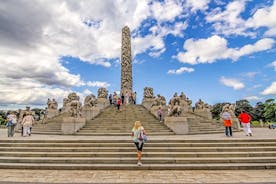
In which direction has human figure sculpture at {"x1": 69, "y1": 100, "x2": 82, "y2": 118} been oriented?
toward the camera

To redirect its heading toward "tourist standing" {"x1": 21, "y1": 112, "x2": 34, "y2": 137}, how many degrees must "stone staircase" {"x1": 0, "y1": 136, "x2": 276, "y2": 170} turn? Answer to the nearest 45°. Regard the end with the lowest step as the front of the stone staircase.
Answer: approximately 135° to its right

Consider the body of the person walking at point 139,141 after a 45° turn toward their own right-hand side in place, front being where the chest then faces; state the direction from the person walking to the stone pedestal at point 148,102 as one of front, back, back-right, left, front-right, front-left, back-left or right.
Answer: front-left

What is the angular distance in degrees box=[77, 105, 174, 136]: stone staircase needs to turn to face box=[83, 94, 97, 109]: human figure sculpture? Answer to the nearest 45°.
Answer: approximately 135° to its right

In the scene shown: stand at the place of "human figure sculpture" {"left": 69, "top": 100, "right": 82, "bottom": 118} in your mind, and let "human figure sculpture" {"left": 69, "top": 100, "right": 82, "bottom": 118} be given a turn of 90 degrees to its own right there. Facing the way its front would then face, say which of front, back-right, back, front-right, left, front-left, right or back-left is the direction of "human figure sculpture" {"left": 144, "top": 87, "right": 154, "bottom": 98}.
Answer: back-right

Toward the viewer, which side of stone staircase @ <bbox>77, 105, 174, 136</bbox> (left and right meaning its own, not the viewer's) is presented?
front

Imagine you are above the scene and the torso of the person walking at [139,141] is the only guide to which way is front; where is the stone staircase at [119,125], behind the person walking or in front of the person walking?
in front

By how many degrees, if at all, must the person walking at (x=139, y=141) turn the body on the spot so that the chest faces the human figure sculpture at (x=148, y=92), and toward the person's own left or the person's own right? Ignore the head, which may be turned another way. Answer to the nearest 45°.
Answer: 0° — they already face it

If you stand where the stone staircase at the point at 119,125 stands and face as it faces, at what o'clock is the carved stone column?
The carved stone column is roughly at 6 o'clock from the stone staircase.

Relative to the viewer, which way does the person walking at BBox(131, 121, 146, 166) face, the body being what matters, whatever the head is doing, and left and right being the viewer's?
facing away from the viewer

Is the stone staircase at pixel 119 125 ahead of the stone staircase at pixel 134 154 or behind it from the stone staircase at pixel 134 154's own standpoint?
behind

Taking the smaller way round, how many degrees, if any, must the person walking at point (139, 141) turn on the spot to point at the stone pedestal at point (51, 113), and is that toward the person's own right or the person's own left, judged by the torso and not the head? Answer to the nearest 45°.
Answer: approximately 45° to the person's own left

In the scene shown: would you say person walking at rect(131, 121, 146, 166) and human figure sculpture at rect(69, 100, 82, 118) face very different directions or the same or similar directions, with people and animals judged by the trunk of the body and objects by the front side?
very different directions

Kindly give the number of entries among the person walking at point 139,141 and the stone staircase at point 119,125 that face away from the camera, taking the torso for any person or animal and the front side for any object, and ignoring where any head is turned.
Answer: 1
